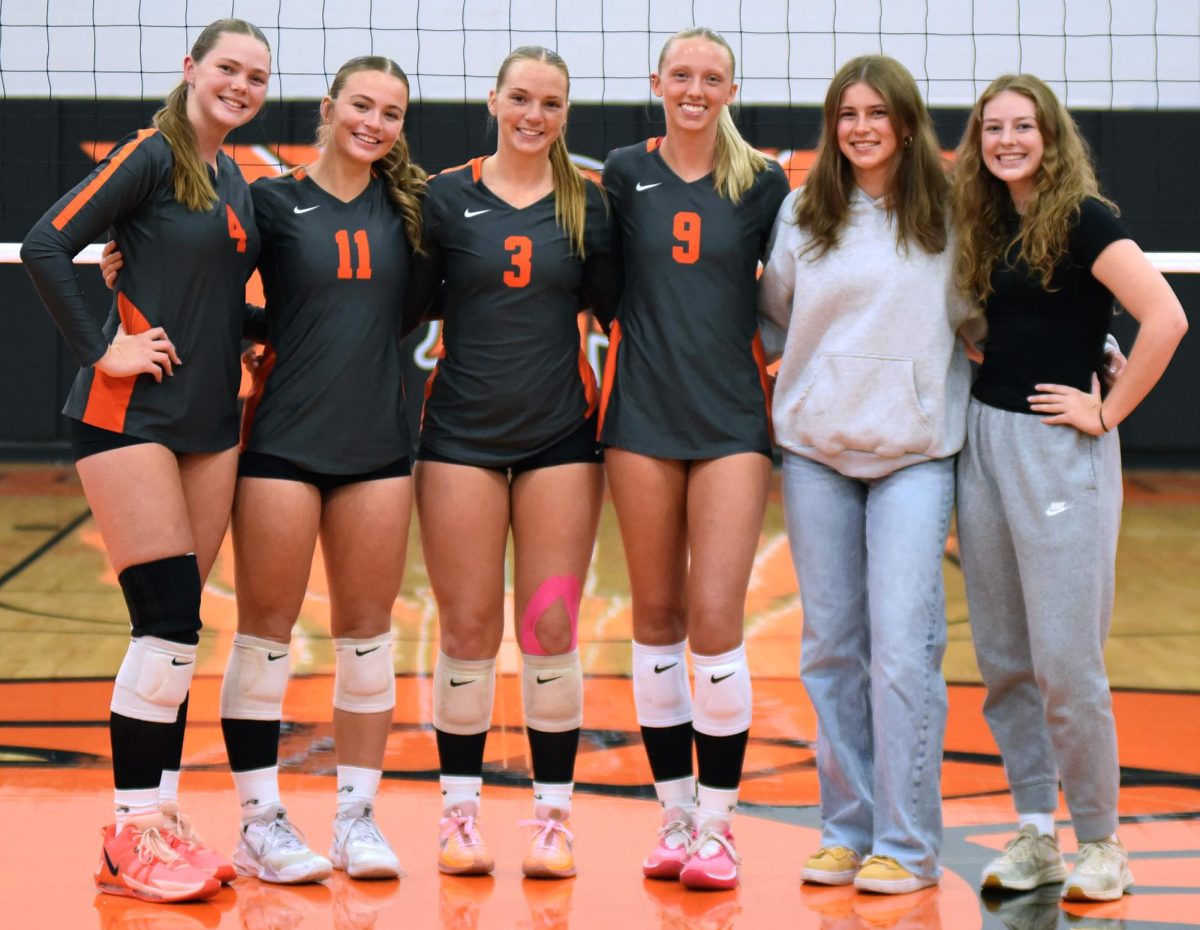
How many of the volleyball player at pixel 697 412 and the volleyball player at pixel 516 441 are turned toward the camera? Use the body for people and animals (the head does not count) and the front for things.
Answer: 2

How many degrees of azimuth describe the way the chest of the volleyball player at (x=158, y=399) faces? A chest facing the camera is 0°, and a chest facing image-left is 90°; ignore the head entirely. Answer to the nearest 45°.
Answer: approximately 315°

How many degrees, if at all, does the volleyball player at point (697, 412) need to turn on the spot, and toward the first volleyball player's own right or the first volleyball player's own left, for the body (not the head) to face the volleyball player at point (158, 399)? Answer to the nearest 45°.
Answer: approximately 90° to the first volleyball player's own right

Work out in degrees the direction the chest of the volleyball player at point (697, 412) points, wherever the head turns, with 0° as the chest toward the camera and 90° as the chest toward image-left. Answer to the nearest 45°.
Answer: approximately 0°
